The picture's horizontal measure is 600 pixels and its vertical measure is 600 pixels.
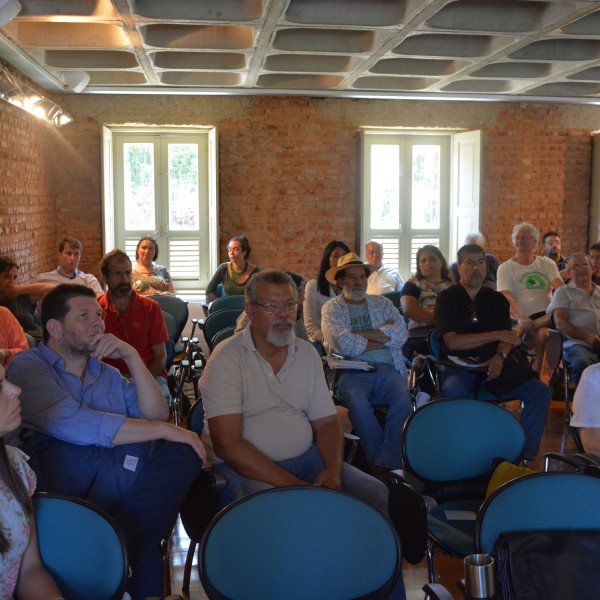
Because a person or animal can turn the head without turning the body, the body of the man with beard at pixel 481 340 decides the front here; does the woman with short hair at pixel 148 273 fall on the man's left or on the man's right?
on the man's right

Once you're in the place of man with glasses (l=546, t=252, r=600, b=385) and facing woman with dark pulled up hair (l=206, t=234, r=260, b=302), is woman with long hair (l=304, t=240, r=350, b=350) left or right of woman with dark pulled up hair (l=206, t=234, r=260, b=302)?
left

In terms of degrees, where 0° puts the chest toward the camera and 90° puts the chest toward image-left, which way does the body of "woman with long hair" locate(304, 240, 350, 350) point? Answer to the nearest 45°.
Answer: approximately 315°

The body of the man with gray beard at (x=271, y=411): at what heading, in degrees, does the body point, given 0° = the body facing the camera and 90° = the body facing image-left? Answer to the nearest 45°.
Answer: approximately 315°

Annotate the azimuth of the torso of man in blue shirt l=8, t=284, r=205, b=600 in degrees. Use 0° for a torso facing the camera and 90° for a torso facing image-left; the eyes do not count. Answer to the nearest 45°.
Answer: approximately 315°

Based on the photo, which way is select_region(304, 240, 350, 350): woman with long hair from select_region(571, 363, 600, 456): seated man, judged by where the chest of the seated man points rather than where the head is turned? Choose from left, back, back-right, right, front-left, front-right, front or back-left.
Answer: back-right

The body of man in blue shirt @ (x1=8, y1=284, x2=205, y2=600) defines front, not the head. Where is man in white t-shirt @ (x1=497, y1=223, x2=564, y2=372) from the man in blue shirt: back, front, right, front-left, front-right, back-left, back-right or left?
left

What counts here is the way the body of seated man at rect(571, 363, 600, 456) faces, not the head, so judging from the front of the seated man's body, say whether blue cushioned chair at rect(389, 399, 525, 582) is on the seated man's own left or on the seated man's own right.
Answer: on the seated man's own right

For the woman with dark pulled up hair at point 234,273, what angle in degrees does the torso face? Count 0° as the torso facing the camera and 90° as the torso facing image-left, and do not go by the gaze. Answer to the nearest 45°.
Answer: approximately 0°

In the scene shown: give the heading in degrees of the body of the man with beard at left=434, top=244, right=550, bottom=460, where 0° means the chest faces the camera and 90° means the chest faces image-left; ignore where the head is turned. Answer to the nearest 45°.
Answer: approximately 0°

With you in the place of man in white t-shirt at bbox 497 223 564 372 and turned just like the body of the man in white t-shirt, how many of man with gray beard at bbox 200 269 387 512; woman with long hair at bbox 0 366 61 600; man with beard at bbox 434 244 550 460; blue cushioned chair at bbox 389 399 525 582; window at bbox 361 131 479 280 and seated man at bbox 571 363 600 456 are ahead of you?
5
